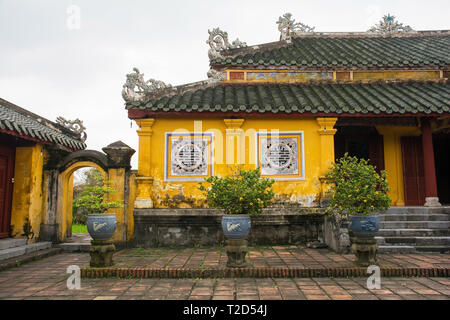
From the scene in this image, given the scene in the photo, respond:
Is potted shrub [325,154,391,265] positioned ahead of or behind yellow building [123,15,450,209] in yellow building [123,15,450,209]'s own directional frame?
ahead

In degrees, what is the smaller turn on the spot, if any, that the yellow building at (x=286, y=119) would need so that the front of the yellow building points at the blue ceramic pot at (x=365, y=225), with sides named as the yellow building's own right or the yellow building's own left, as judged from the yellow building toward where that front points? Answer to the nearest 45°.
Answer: approximately 45° to the yellow building's own left

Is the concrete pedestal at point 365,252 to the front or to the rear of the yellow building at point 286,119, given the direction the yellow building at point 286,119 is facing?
to the front

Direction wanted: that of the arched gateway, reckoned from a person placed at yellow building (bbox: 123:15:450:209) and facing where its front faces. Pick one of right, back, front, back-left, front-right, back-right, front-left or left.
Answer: right

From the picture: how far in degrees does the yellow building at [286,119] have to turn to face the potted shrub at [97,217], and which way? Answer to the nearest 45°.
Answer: approximately 45° to its right

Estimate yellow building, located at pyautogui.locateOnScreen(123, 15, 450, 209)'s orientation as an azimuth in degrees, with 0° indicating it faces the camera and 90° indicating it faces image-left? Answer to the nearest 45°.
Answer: approximately 0°

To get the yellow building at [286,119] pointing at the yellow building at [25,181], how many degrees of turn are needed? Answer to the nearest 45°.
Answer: approximately 90° to its right

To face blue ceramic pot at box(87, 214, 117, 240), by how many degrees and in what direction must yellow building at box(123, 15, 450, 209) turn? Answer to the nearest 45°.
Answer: approximately 45° to its right
